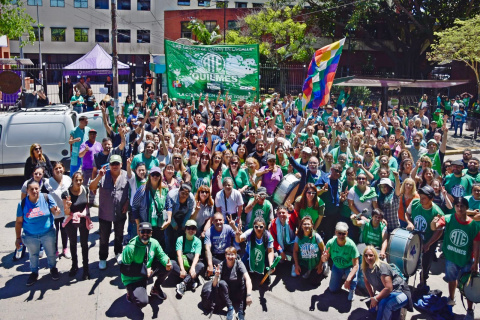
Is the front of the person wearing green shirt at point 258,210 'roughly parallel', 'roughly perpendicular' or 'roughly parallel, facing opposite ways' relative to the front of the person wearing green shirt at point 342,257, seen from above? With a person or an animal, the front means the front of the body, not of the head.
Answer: roughly parallel

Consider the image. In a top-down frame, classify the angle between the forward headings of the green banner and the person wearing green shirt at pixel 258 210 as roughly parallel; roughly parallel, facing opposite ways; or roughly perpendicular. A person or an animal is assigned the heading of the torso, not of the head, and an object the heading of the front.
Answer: roughly parallel

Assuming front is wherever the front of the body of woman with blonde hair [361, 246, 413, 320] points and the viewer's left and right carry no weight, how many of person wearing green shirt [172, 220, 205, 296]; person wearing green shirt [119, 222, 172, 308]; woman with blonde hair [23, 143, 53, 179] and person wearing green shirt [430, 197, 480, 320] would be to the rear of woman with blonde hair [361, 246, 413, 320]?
1

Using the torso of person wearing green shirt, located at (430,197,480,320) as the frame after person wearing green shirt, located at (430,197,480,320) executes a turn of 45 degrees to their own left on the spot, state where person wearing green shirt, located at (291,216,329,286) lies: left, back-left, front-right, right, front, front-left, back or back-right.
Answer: back-right

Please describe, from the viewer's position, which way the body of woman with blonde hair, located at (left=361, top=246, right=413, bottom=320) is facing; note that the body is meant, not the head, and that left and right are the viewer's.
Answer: facing the viewer and to the left of the viewer

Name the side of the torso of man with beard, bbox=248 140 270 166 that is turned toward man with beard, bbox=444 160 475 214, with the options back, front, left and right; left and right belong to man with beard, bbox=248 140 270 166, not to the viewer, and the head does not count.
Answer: left

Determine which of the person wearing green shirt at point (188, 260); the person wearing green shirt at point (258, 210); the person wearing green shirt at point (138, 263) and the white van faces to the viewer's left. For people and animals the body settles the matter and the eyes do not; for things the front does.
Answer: the white van

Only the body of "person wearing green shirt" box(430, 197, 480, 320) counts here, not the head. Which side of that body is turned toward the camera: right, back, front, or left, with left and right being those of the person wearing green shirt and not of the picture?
front

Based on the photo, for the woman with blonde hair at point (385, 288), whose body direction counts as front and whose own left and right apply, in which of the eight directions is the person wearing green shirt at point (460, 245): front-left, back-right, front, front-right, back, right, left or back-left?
back

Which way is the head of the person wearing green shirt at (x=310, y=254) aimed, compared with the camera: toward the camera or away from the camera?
toward the camera

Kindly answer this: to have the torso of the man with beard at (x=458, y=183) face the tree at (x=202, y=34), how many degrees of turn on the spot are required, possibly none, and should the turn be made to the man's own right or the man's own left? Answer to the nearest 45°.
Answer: approximately 135° to the man's own right

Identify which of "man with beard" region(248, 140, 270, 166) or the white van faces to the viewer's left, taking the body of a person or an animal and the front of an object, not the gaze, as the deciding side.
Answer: the white van

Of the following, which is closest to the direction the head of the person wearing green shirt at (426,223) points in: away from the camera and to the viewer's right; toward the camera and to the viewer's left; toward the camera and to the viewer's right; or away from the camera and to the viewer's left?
toward the camera and to the viewer's left

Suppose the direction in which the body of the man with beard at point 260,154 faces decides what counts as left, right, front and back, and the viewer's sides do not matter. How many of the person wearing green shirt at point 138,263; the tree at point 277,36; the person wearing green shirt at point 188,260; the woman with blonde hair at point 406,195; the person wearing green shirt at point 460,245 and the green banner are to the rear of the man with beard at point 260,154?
2

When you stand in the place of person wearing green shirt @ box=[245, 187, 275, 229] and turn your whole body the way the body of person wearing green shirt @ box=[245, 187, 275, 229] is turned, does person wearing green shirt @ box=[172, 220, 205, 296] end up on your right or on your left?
on your right

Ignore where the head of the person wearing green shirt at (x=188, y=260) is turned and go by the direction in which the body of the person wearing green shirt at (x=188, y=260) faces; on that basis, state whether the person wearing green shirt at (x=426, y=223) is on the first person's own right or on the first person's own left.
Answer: on the first person's own left

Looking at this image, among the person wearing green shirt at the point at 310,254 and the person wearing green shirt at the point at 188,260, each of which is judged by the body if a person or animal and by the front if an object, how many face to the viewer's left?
0
